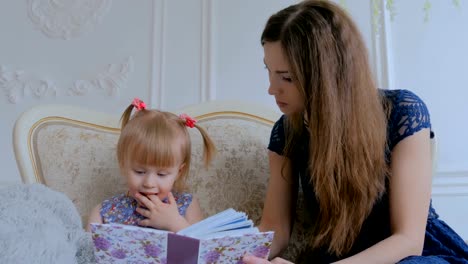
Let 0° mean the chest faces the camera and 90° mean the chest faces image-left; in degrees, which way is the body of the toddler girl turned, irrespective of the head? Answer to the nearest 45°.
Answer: approximately 0°

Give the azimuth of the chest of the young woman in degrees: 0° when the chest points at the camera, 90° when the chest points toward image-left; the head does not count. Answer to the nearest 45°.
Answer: approximately 45°

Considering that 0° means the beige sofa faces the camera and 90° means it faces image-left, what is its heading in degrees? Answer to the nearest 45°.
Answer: approximately 0°

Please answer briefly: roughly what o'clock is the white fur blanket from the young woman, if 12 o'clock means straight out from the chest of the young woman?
The white fur blanket is roughly at 12 o'clock from the young woman.
